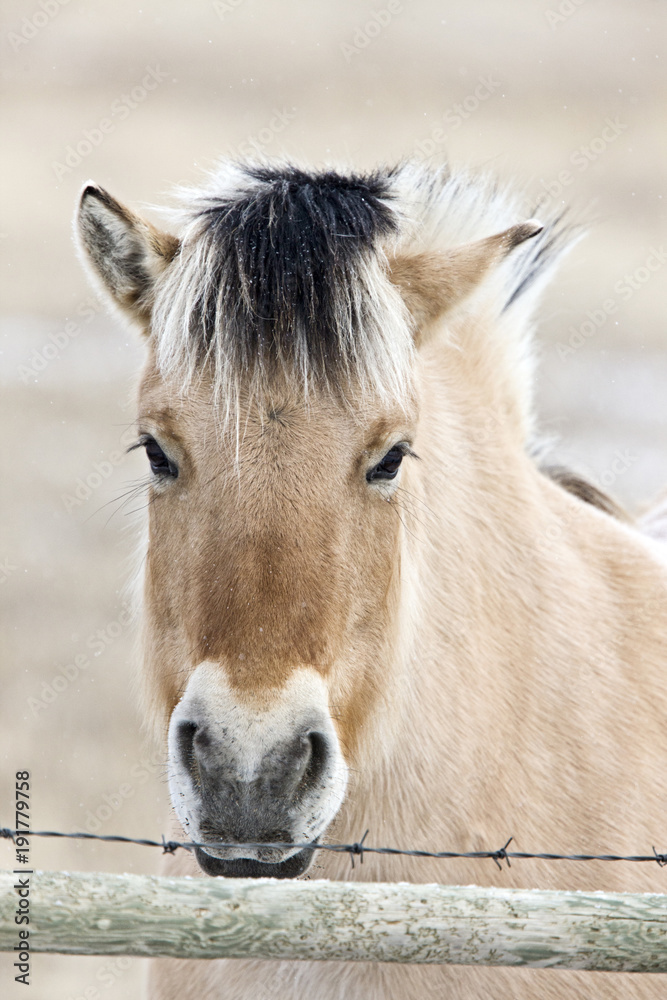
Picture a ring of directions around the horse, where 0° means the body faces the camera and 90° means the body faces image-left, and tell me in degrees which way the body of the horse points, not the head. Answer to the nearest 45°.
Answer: approximately 45°
